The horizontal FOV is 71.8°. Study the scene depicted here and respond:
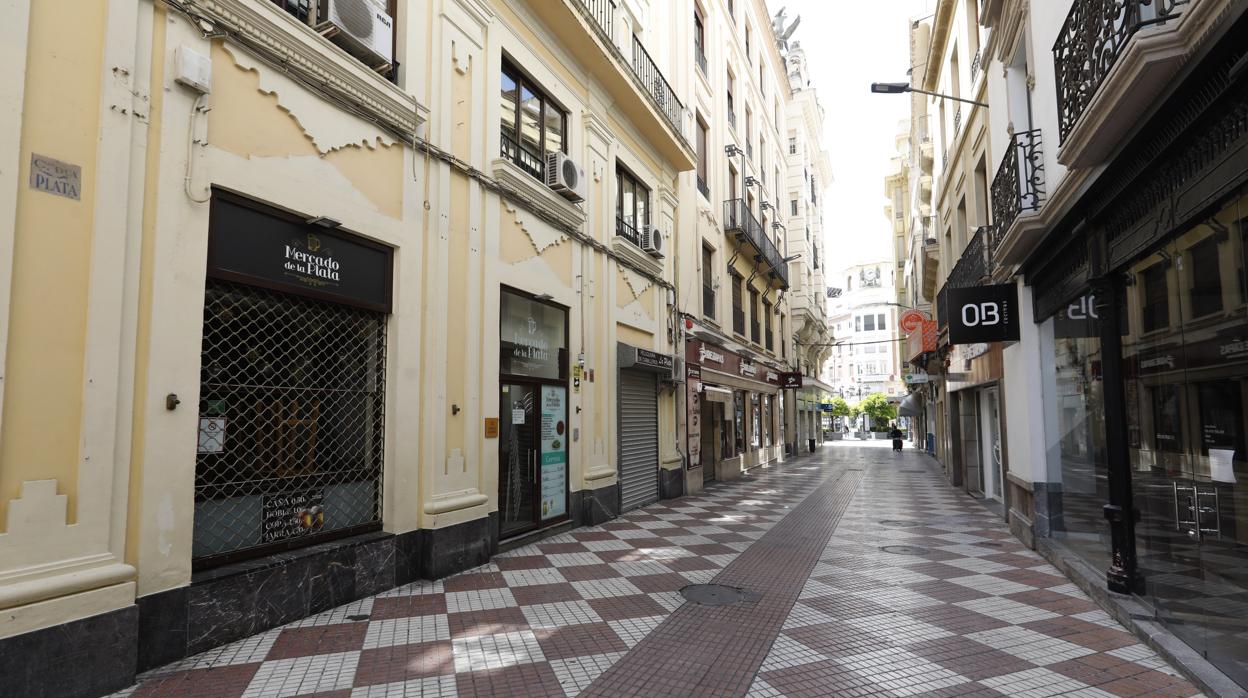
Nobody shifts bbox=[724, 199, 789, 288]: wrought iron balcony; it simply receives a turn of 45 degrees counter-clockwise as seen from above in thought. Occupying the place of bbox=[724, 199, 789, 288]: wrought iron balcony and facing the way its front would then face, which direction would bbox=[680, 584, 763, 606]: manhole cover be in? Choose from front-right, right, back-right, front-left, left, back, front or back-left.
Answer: back-right

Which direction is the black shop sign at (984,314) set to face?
toward the camera

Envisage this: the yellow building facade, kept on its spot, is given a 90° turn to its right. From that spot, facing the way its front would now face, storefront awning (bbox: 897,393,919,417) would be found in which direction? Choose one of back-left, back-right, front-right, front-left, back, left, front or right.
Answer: back

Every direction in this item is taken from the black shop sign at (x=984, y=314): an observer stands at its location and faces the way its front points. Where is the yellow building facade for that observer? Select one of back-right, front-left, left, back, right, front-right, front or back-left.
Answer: front-right

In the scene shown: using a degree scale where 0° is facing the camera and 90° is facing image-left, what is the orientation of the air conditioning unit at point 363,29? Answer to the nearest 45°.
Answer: approximately 315°

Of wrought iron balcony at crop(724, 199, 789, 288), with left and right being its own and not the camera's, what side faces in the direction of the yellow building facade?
right

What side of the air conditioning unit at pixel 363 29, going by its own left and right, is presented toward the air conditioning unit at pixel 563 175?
left

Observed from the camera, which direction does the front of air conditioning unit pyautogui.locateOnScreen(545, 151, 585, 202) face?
facing the viewer and to the right of the viewer

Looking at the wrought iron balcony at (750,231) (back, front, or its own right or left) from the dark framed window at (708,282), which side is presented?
right

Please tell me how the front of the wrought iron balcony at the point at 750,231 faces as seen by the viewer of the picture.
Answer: facing to the right of the viewer

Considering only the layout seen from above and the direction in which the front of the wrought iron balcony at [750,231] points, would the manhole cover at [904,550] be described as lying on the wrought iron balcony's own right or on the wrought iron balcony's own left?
on the wrought iron balcony's own right

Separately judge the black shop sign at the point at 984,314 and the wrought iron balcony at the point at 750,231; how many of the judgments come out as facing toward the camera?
1

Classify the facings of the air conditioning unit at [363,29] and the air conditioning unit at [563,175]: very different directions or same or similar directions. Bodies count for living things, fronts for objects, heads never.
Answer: same or similar directions

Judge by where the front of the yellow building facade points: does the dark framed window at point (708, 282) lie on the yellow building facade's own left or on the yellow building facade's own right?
on the yellow building facade's own left

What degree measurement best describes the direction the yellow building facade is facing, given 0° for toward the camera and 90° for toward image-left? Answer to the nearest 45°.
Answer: approximately 315°

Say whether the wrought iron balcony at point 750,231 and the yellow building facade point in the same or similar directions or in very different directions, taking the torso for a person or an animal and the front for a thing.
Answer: same or similar directions

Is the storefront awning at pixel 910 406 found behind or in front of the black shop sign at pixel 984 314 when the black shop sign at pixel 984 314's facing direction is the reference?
behind

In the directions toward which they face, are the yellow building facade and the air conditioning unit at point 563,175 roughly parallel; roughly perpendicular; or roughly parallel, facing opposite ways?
roughly parallel
